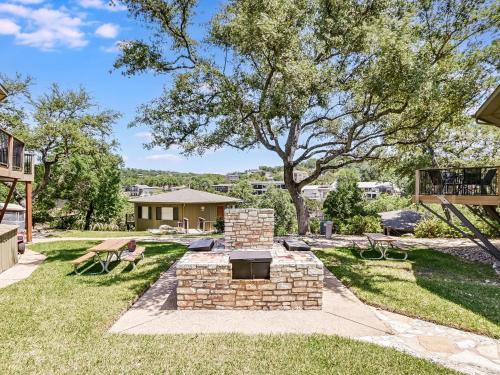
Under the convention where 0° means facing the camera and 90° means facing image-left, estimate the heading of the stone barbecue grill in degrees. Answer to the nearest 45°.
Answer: approximately 0°

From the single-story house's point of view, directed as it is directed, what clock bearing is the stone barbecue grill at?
The stone barbecue grill is roughly at 12 o'clock from the single-story house.

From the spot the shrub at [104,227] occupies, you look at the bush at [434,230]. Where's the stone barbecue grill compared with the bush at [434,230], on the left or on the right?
right

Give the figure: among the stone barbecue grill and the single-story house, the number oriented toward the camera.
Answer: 2

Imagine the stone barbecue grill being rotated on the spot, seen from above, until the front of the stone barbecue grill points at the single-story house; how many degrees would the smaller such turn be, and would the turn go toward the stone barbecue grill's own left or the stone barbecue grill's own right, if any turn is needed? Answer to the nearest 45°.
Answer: approximately 180°

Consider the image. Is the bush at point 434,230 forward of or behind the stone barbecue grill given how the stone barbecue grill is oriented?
behind

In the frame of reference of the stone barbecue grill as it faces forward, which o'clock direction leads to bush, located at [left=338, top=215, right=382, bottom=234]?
The bush is roughly at 7 o'clock from the stone barbecue grill.
